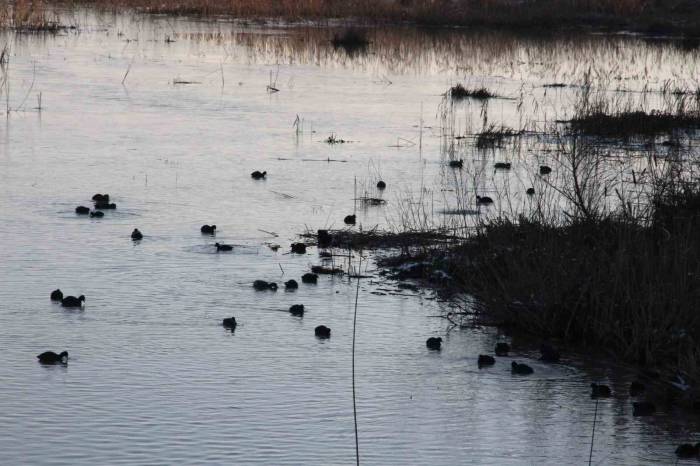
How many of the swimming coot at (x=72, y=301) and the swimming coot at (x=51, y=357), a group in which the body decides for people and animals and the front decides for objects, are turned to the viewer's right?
2

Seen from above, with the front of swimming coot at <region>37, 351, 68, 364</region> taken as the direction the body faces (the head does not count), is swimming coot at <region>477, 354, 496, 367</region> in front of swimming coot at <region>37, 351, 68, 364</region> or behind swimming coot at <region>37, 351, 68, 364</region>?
in front

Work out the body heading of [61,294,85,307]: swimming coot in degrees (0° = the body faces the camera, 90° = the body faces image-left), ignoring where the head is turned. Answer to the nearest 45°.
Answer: approximately 270°

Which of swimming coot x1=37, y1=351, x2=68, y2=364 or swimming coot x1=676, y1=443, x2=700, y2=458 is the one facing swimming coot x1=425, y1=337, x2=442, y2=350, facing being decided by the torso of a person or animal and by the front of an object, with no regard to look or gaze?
swimming coot x1=37, y1=351, x2=68, y2=364

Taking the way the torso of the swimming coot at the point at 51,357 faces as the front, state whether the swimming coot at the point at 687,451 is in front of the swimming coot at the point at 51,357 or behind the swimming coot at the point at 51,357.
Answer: in front

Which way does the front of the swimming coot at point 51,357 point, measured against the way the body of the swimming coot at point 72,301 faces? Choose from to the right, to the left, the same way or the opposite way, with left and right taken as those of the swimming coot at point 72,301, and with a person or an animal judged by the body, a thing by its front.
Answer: the same way

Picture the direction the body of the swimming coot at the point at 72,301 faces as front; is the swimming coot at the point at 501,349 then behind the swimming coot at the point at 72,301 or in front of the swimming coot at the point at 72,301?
in front

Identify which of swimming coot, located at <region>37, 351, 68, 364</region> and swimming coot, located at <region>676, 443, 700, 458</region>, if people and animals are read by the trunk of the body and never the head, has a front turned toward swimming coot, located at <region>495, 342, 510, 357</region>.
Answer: swimming coot, located at <region>37, 351, 68, 364</region>

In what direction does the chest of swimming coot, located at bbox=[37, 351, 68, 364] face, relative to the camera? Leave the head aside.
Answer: to the viewer's right

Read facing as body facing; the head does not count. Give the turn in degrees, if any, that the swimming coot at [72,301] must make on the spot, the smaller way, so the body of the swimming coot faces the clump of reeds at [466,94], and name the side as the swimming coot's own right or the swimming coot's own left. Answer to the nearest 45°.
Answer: approximately 45° to the swimming coot's own left
